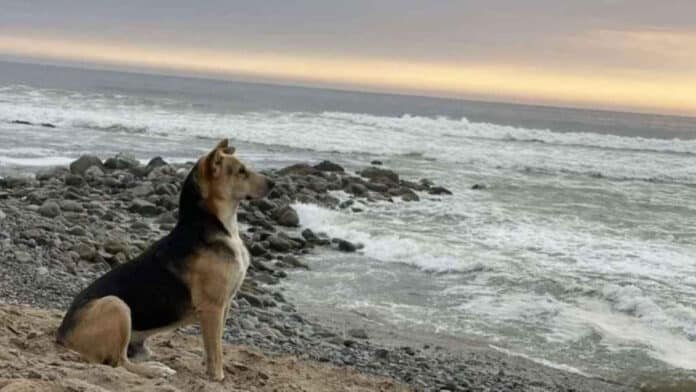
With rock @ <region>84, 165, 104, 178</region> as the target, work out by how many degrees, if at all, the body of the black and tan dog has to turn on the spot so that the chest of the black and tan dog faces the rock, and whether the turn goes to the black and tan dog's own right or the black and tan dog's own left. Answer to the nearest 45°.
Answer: approximately 90° to the black and tan dog's own left

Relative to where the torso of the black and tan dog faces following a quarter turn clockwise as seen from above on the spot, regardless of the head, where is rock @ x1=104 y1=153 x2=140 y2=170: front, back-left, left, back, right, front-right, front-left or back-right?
back

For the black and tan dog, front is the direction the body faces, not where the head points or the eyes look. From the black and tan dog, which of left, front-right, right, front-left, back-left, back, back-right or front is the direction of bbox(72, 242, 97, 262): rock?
left

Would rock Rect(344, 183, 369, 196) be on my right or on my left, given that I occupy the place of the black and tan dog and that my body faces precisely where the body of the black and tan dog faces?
on my left

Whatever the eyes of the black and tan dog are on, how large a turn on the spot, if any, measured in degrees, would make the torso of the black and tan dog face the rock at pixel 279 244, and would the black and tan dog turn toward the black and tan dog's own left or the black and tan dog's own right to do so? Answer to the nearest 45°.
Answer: approximately 90° to the black and tan dog's own left

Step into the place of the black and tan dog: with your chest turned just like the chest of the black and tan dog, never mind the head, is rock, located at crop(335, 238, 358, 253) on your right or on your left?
on your left

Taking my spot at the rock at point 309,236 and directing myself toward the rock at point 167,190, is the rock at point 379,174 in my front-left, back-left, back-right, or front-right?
front-right

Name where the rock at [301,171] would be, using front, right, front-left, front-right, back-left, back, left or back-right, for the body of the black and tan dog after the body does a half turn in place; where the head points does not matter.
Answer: right

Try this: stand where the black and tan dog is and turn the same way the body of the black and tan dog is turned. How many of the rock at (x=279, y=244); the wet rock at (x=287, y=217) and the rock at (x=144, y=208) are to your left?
3

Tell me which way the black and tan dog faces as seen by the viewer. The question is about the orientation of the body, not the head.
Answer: to the viewer's right
